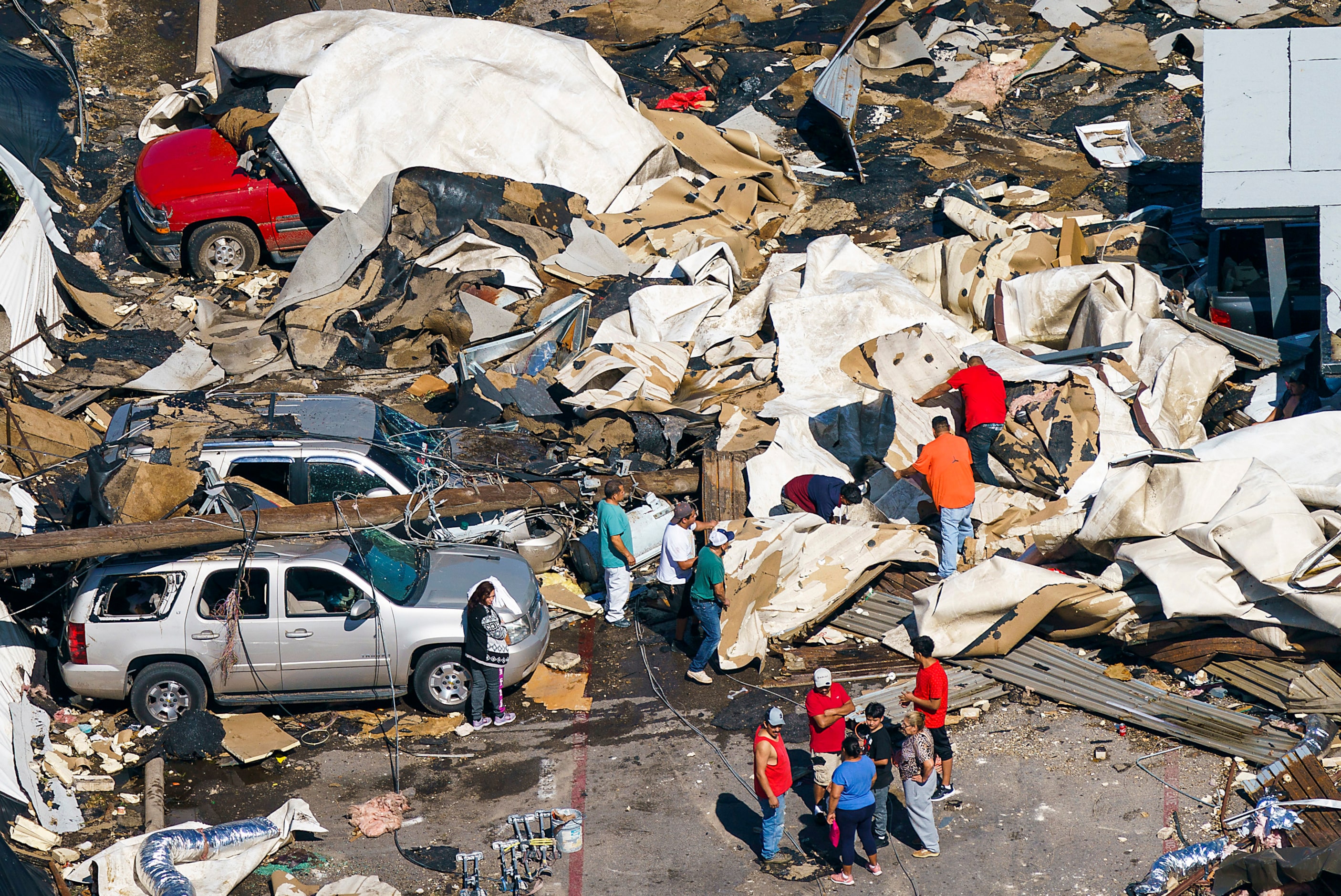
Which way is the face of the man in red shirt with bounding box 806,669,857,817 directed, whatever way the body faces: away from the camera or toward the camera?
toward the camera

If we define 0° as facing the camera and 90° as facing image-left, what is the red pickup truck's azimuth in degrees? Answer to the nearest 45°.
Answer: approximately 45°

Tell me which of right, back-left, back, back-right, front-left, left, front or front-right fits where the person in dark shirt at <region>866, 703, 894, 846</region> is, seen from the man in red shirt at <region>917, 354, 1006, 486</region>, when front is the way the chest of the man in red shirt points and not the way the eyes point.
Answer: back-left

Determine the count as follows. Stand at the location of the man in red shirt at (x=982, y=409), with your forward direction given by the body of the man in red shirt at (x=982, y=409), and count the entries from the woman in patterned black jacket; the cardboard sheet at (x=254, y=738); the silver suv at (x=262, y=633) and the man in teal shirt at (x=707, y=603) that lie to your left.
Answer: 4

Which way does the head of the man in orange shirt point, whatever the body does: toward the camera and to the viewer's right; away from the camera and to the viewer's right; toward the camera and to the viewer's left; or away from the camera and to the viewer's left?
away from the camera and to the viewer's left

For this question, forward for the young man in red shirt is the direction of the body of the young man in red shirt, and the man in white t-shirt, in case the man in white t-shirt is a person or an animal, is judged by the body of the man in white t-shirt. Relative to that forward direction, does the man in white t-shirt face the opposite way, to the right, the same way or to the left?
the opposite way

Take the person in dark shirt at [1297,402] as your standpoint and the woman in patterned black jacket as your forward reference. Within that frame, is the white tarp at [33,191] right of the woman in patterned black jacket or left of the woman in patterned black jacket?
right

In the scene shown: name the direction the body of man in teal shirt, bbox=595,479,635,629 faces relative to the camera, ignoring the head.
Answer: to the viewer's right

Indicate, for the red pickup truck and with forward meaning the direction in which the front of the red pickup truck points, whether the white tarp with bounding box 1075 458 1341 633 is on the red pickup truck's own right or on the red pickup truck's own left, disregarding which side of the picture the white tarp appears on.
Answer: on the red pickup truck's own left

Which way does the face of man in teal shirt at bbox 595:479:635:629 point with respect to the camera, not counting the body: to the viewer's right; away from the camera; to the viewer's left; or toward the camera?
to the viewer's right

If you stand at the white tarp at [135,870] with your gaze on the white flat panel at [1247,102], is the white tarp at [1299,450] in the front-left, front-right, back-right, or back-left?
front-right

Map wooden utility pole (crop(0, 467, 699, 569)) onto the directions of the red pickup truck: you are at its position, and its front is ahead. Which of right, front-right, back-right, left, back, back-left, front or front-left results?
front-left

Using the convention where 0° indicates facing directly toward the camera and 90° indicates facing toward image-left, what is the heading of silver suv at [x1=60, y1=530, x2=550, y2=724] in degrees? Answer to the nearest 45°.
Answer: approximately 270°
